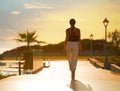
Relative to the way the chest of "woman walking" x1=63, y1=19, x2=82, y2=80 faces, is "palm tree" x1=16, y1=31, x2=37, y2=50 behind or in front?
in front

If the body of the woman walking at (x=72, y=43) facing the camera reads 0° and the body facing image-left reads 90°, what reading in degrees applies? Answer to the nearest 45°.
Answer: approximately 180°
